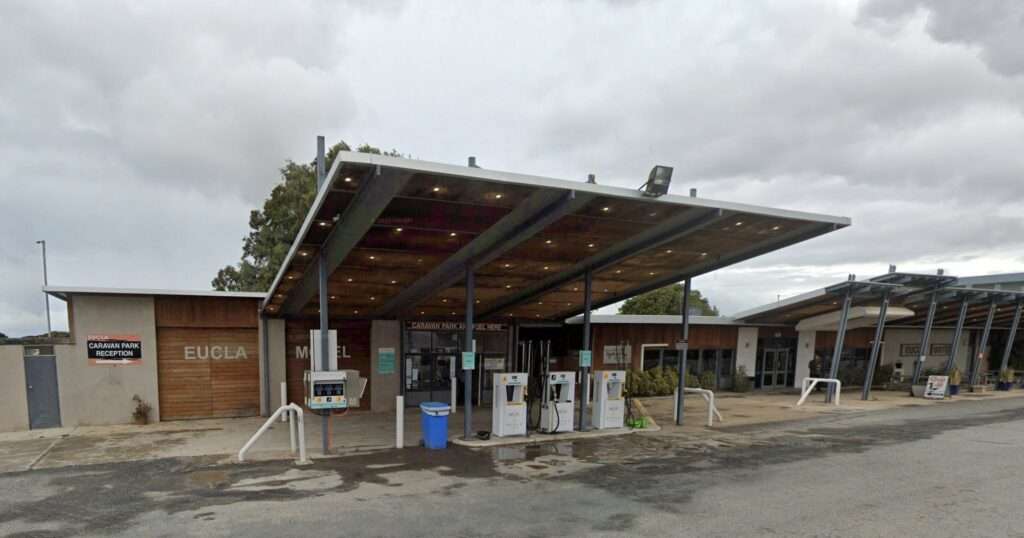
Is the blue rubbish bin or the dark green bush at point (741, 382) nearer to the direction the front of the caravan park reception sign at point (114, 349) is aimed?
the blue rubbish bin

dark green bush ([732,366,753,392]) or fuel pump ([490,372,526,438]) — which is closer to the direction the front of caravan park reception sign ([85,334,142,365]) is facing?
the fuel pump

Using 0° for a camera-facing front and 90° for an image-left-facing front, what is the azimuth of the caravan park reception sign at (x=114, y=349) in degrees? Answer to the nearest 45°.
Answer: approximately 0°

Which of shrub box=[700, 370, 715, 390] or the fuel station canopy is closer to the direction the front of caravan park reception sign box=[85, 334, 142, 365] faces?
the fuel station canopy
